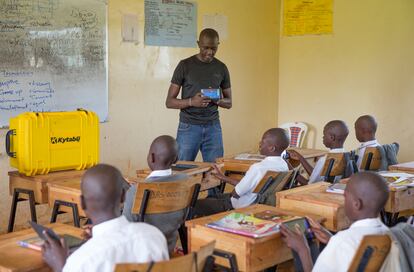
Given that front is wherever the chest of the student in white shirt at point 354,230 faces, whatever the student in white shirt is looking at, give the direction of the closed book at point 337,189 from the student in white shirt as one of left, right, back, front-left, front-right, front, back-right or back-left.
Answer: front-right

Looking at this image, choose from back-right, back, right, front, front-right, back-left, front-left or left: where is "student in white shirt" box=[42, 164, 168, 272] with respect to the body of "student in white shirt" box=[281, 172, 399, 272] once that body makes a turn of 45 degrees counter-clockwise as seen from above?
front-left

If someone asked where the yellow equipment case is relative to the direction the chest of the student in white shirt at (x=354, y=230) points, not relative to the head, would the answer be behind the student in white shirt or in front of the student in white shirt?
in front

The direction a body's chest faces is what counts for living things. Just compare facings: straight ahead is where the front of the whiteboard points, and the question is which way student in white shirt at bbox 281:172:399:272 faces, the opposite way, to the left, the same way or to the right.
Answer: the opposite way

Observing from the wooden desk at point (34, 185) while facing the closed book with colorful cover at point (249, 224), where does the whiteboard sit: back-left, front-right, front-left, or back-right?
back-left

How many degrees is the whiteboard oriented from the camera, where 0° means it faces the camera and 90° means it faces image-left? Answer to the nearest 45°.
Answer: approximately 0°

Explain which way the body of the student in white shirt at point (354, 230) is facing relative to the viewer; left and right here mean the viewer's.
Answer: facing away from the viewer and to the left of the viewer

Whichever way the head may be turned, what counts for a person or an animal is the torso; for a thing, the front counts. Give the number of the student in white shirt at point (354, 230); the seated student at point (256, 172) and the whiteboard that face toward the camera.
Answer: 1

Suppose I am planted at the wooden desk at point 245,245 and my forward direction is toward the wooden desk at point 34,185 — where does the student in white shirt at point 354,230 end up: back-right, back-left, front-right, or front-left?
back-right

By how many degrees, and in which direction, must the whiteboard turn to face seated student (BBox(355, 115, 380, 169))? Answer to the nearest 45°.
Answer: approximately 45° to its left

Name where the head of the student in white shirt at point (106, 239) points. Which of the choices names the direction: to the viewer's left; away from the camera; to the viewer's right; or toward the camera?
away from the camera
